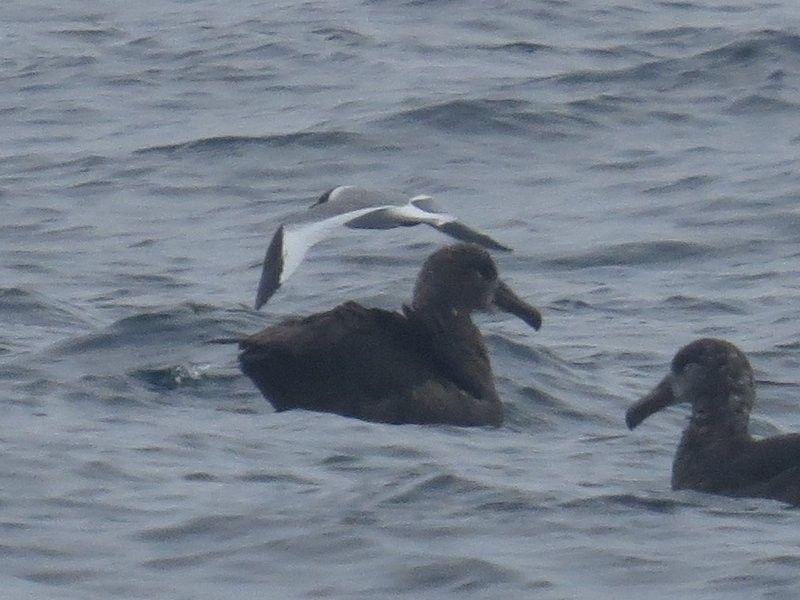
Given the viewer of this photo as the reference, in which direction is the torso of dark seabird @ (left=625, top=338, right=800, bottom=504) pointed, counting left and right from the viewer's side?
facing to the left of the viewer

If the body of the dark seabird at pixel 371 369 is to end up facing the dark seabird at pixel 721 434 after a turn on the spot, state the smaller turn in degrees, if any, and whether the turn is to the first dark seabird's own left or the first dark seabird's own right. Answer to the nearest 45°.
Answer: approximately 45° to the first dark seabird's own right

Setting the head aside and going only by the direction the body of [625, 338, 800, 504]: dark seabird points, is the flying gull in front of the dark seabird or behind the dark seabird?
in front

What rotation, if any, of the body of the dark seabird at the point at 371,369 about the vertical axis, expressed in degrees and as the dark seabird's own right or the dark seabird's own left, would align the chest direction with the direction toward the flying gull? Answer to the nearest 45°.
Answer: approximately 90° to the dark seabird's own left

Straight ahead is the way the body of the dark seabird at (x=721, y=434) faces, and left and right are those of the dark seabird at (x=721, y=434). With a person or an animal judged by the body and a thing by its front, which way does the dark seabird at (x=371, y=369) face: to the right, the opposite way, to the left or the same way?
the opposite way

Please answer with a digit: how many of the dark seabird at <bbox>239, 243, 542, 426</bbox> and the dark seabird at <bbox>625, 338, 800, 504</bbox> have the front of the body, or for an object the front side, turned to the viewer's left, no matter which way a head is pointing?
1

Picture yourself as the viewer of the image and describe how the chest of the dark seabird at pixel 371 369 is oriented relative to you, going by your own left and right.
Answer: facing to the right of the viewer

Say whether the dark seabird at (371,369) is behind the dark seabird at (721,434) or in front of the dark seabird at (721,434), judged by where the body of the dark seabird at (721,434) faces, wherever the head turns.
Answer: in front
